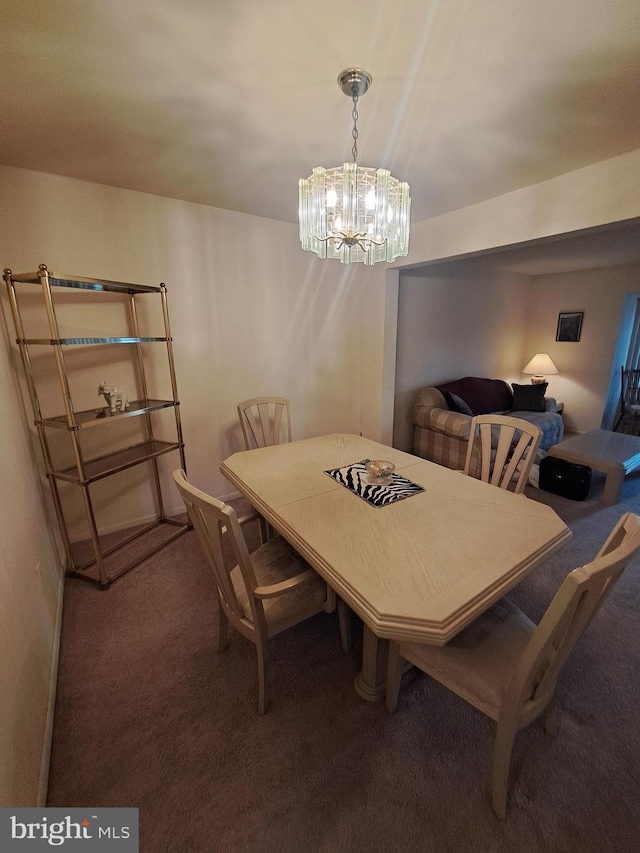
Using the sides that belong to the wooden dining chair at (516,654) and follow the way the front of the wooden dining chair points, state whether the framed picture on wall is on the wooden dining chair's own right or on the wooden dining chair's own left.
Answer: on the wooden dining chair's own right

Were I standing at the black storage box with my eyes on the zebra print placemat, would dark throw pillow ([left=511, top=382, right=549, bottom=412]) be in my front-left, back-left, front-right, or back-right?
back-right

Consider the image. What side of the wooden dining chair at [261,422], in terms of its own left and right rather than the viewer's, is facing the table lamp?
left

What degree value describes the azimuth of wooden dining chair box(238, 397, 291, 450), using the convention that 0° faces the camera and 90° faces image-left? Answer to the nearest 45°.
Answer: approximately 315°

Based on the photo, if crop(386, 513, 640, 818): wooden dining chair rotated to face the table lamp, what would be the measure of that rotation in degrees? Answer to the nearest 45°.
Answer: approximately 45° to its right

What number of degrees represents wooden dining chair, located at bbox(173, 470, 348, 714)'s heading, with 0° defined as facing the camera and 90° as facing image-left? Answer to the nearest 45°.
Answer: approximately 225°

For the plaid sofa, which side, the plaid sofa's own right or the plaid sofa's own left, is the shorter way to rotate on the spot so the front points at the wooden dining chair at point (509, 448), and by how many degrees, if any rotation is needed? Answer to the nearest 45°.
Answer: approximately 45° to the plaid sofa's own right

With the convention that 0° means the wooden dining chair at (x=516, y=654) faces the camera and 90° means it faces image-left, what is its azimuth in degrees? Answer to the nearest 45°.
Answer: approximately 135°

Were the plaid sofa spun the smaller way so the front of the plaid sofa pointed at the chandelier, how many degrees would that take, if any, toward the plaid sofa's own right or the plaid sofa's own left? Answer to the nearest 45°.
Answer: approximately 45° to the plaid sofa's own right
